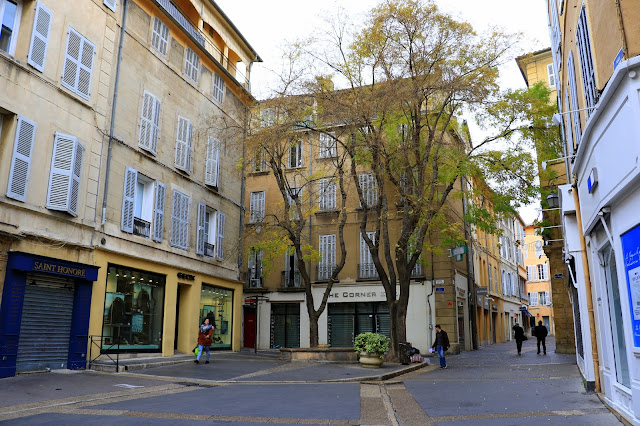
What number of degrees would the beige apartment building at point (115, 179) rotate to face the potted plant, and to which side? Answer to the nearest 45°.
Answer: approximately 45° to its left

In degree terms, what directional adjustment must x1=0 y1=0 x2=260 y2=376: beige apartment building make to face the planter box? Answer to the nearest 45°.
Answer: approximately 45° to its left

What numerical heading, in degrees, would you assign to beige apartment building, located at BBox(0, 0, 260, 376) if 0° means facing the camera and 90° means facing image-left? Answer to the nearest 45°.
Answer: approximately 315°
